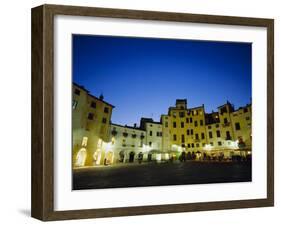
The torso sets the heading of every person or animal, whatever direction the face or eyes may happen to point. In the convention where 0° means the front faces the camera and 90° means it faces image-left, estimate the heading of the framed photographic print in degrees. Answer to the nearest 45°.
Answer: approximately 315°
